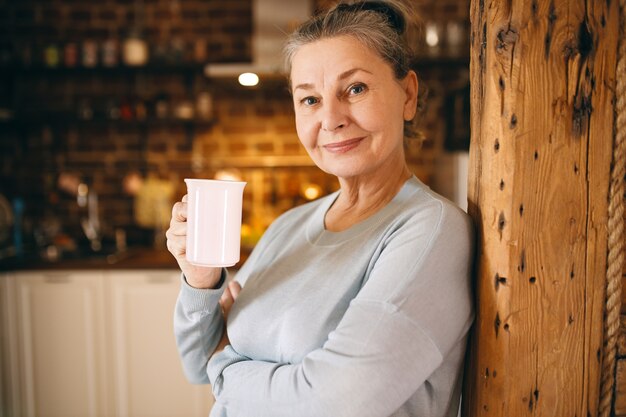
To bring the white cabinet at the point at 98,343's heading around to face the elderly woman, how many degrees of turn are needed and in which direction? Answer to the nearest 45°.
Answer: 0° — it already faces them

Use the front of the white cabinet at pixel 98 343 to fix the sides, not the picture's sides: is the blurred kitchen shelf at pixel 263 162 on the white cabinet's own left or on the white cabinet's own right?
on the white cabinet's own left

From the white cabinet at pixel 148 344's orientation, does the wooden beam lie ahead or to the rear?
ahead

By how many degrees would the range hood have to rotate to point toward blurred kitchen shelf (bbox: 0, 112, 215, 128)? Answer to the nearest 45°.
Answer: approximately 90° to its right

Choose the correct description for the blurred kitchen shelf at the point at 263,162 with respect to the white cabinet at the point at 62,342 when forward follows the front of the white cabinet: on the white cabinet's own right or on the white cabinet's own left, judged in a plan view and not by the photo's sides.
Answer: on the white cabinet's own left

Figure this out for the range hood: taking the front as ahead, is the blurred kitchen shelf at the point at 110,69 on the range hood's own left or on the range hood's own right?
on the range hood's own right

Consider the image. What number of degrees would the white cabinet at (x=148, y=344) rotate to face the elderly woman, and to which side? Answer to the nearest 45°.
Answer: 0° — it already faces them

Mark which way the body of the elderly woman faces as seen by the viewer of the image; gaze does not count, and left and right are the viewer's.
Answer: facing the viewer and to the left of the viewer

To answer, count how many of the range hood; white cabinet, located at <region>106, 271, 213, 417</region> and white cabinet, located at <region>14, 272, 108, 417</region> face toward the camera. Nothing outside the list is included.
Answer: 3
